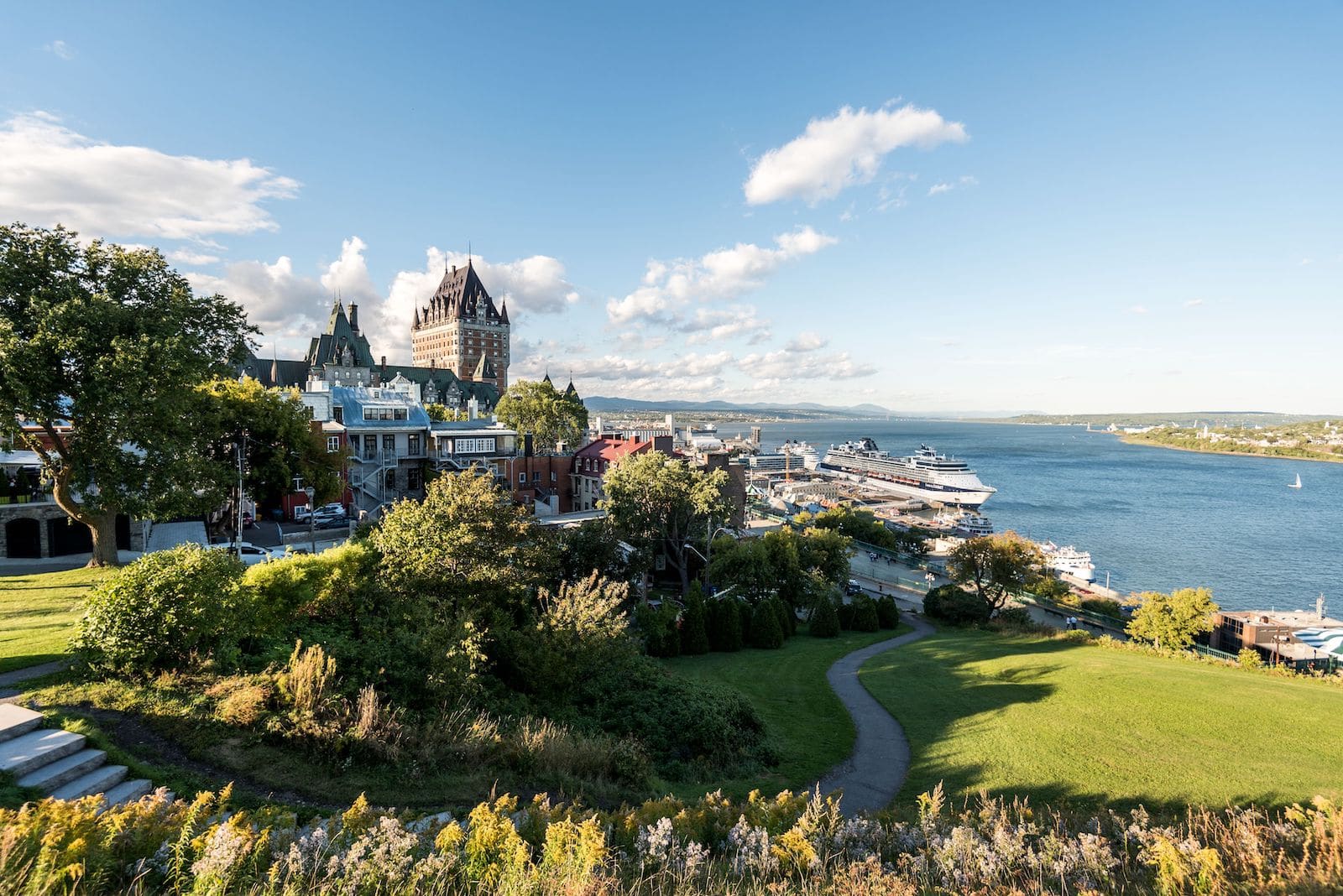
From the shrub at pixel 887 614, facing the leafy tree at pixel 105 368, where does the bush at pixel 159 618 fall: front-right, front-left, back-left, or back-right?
front-left

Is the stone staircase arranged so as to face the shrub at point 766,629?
no

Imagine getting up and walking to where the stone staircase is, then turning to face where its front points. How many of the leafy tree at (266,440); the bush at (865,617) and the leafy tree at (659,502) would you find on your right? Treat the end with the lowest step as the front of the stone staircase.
0

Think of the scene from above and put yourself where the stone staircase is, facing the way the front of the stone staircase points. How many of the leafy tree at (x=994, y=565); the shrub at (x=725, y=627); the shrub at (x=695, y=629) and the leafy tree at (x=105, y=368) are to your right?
0

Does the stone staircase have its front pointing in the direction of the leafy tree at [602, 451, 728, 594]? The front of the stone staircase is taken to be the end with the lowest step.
no

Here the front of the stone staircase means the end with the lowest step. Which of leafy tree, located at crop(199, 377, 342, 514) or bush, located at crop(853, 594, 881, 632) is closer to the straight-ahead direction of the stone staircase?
the bush

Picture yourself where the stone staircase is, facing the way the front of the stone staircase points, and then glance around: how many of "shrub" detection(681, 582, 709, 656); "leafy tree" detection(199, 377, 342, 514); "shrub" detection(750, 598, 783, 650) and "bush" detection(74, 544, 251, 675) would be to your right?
0

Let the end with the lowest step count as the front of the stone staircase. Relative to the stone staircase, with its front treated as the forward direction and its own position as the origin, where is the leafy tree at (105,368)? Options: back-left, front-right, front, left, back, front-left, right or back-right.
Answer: back-left

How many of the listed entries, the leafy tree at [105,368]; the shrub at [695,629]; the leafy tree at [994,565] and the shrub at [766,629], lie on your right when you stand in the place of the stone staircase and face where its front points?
0

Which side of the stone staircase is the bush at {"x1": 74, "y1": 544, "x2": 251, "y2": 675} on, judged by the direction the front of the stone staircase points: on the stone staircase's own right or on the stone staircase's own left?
on the stone staircase's own left

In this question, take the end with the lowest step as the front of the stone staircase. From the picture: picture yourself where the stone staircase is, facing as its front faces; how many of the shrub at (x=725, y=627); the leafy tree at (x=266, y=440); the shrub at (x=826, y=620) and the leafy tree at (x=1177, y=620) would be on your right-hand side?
0

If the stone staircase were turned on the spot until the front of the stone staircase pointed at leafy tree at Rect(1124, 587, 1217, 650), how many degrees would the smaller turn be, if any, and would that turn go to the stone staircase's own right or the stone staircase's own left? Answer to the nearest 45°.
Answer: approximately 45° to the stone staircase's own left

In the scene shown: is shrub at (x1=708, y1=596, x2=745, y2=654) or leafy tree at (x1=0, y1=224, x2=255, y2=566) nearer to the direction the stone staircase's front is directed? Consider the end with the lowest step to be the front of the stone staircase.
the shrub

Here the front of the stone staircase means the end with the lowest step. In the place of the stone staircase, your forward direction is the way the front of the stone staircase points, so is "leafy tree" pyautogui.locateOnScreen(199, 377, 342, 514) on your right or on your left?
on your left

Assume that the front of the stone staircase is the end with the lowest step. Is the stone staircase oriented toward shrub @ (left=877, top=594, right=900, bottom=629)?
no

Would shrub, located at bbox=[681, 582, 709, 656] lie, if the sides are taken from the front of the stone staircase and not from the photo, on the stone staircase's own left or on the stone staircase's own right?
on the stone staircase's own left

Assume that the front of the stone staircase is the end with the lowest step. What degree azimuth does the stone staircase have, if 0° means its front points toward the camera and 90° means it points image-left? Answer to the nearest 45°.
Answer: approximately 315°

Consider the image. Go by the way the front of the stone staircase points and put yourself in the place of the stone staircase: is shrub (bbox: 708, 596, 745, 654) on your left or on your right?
on your left
